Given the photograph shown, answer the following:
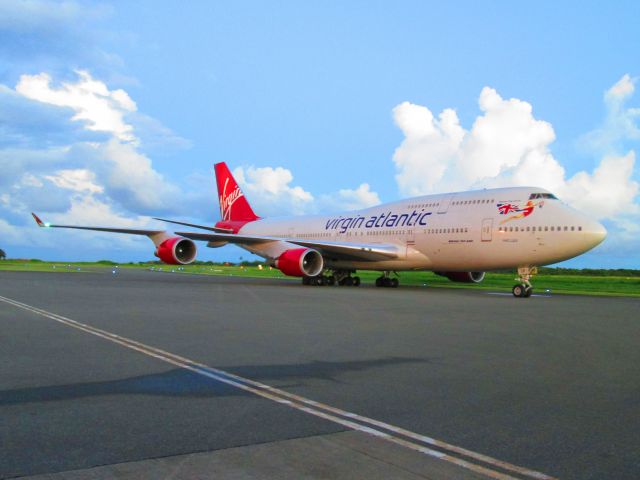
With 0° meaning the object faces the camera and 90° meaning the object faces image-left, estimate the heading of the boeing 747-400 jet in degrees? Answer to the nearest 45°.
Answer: approximately 315°
